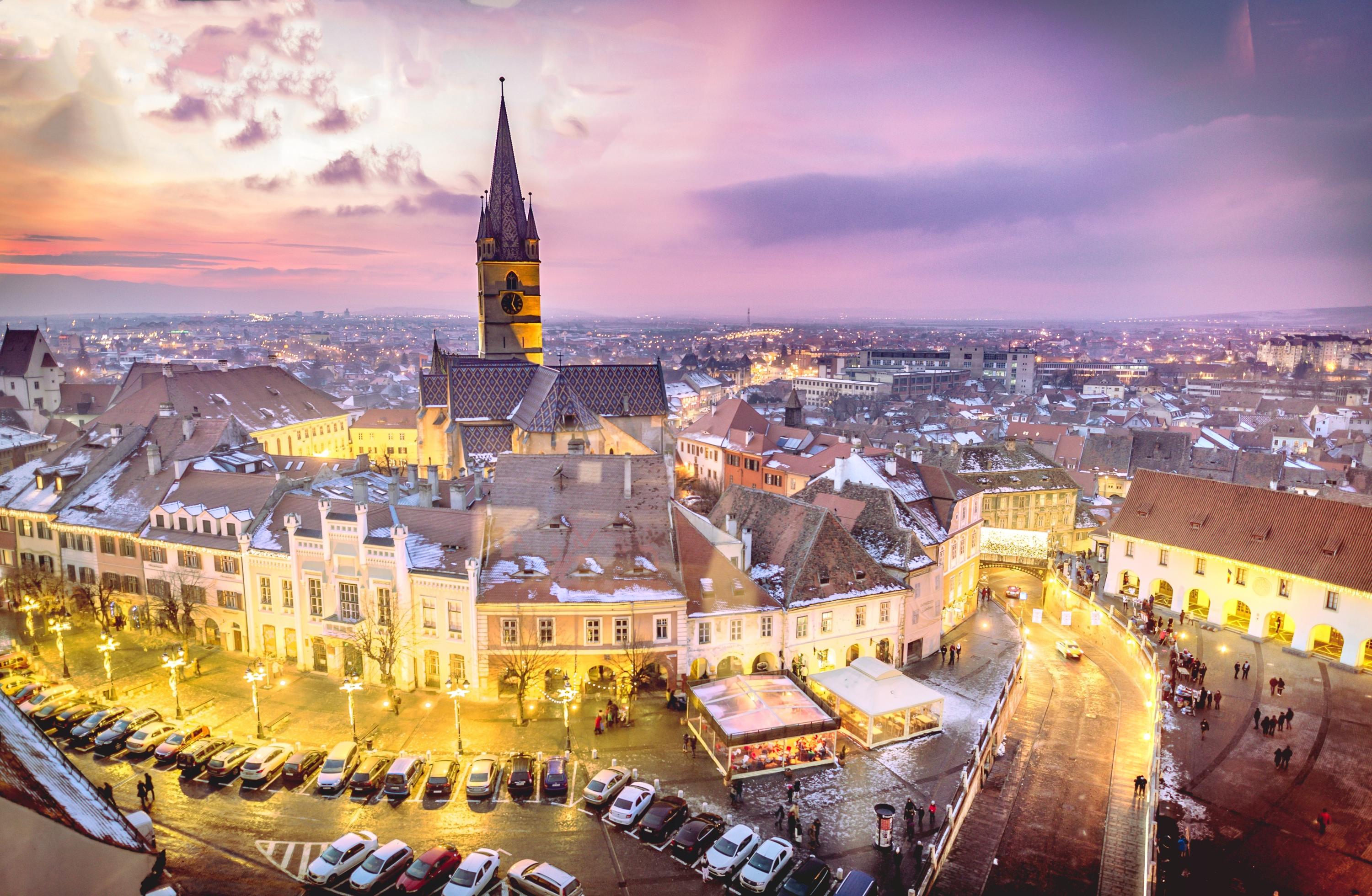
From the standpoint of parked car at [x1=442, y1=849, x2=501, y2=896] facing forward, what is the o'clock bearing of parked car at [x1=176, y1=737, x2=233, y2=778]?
parked car at [x1=176, y1=737, x2=233, y2=778] is roughly at 3 o'clock from parked car at [x1=442, y1=849, x2=501, y2=896].

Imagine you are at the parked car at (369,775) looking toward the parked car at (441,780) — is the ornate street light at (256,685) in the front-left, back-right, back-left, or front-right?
back-left

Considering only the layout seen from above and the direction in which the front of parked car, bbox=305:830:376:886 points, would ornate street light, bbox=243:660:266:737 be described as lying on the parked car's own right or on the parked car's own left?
on the parked car's own right

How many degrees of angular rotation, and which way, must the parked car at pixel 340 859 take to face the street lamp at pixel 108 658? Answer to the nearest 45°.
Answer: approximately 90° to its right

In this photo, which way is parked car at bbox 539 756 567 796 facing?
away from the camera

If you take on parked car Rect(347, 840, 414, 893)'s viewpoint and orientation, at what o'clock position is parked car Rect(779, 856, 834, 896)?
parked car Rect(779, 856, 834, 896) is roughly at 8 o'clock from parked car Rect(347, 840, 414, 893).

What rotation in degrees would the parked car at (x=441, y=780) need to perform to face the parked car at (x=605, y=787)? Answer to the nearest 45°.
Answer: approximately 90° to its right

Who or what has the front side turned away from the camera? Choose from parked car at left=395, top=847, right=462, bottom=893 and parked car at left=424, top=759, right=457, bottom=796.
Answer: parked car at left=424, top=759, right=457, bottom=796

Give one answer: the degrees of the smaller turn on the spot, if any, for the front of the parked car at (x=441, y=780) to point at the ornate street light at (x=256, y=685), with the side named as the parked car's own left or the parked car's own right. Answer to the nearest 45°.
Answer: approximately 45° to the parked car's own left

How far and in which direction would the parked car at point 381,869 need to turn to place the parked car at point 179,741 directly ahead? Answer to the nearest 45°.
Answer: approximately 90° to its right

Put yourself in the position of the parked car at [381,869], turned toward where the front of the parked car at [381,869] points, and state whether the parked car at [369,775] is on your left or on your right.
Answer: on your right
